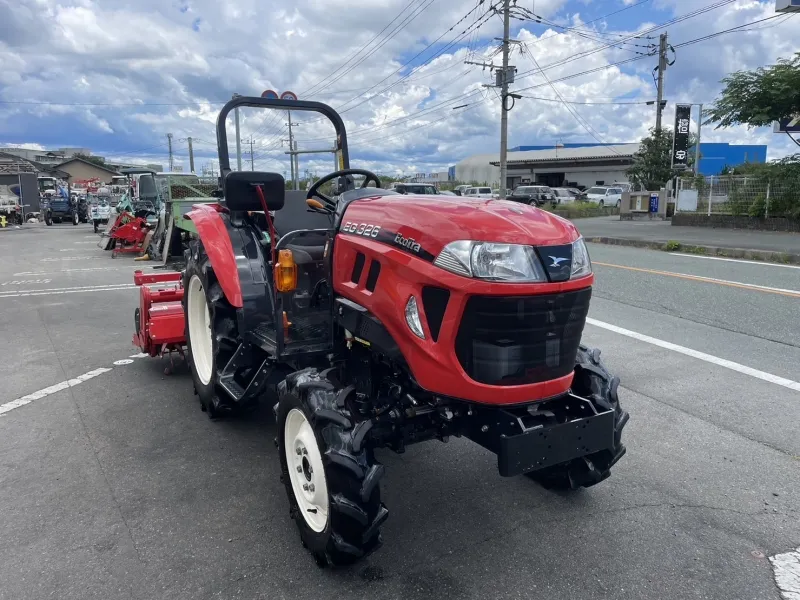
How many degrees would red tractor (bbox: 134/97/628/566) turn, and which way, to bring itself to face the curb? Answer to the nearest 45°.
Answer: approximately 90° to its left

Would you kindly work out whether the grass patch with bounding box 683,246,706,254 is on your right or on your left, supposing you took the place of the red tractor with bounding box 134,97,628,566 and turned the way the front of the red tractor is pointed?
on your left

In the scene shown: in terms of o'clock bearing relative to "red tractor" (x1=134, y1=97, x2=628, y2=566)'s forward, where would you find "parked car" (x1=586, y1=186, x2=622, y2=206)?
The parked car is roughly at 8 o'clock from the red tractor.

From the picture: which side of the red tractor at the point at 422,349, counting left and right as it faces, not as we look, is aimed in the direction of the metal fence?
left

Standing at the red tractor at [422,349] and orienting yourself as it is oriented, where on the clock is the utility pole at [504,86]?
The utility pole is roughly at 8 o'clock from the red tractor.

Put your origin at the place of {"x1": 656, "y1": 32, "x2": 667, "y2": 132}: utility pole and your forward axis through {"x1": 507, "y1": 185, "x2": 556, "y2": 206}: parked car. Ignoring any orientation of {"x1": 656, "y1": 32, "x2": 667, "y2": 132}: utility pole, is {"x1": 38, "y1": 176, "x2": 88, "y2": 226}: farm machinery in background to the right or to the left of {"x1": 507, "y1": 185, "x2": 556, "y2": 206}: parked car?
left

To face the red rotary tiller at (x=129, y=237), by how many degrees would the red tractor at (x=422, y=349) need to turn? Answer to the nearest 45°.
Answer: approximately 180°

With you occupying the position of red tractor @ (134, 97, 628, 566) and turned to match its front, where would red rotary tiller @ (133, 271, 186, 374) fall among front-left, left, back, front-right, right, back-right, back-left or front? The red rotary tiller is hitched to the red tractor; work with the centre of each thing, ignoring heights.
back

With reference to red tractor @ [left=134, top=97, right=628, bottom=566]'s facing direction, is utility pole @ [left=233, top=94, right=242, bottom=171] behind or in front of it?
behind

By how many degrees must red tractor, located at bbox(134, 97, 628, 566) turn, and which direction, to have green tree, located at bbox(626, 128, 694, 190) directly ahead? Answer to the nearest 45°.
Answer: approximately 90° to its left

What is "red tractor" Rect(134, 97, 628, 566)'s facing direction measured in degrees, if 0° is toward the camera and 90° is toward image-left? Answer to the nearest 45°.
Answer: approximately 315°

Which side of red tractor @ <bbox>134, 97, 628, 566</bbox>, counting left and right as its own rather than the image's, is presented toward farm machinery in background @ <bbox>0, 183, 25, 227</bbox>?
back
